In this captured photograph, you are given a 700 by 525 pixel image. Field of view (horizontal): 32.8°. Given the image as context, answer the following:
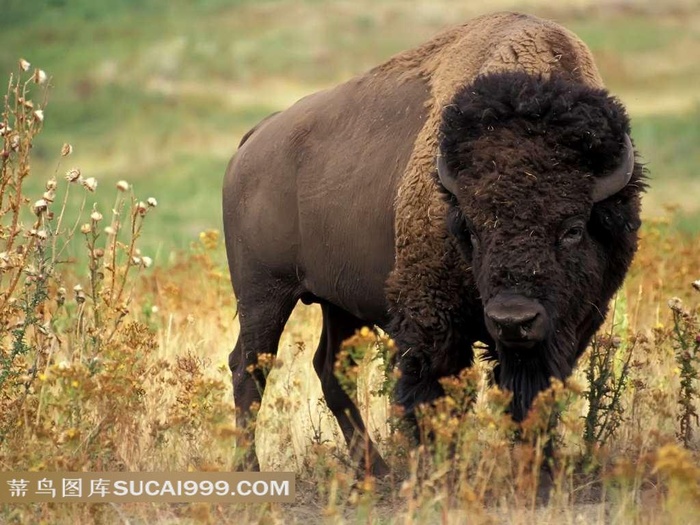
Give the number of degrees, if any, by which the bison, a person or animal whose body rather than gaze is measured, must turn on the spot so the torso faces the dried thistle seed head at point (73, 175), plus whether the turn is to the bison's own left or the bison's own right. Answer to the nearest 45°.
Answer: approximately 135° to the bison's own right

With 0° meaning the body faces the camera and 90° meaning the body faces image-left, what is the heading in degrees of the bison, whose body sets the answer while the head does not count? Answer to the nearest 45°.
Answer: approximately 315°
